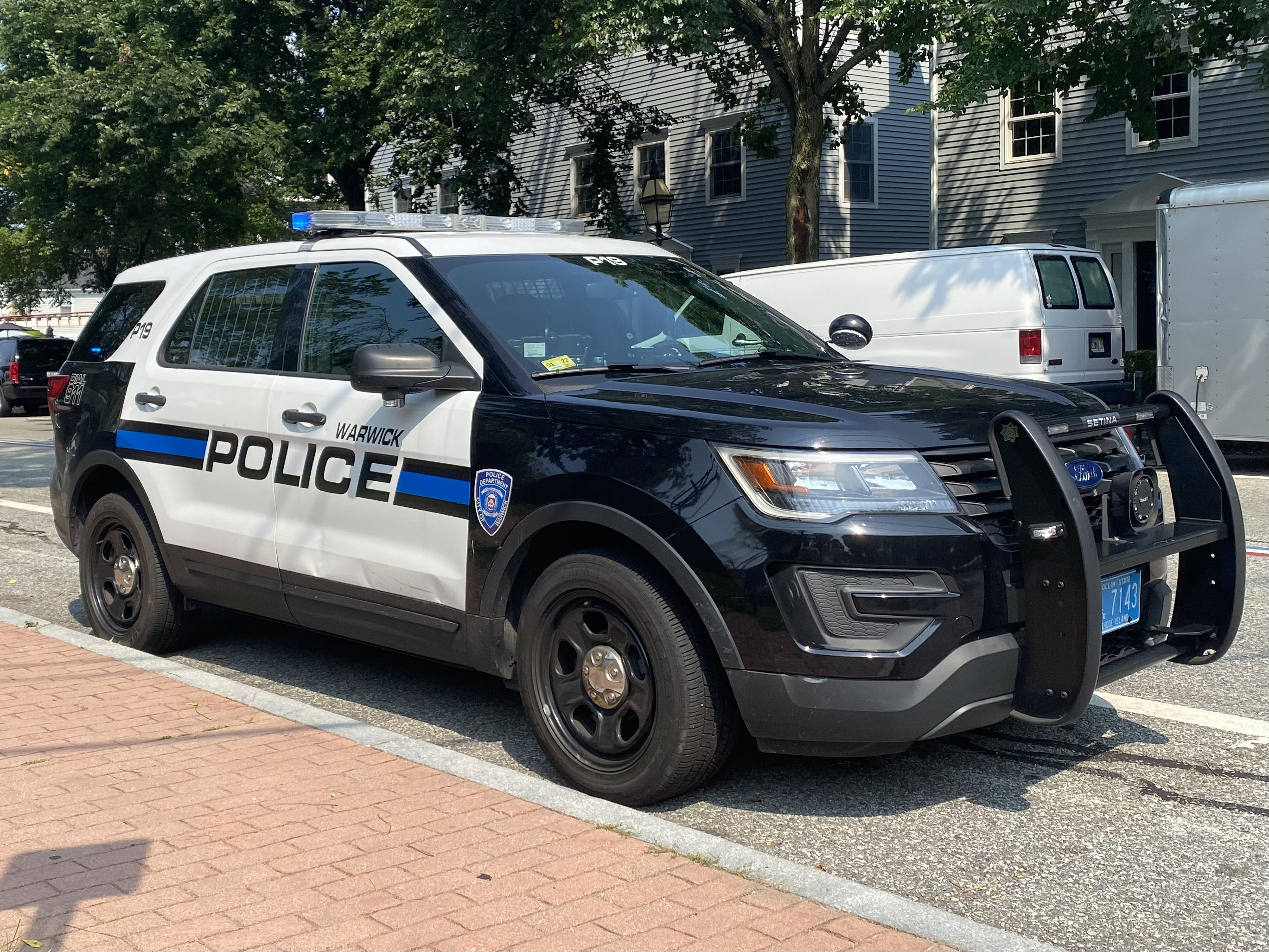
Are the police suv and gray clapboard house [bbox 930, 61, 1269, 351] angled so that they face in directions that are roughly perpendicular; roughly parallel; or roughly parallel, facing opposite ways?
roughly perpendicular

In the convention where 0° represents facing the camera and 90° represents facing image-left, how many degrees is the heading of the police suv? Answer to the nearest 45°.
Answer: approximately 315°

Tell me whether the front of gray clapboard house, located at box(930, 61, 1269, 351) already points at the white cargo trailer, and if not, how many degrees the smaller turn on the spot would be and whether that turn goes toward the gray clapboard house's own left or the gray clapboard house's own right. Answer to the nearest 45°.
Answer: approximately 45° to the gray clapboard house's own left

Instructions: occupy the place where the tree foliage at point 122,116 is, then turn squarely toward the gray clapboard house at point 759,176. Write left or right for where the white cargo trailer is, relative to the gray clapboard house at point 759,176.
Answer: right

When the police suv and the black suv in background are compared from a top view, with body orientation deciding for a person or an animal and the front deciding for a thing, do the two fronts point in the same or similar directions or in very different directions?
very different directions

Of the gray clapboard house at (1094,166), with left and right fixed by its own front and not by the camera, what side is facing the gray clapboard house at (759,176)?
right

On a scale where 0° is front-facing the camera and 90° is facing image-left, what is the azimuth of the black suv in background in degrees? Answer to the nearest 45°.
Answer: approximately 135°

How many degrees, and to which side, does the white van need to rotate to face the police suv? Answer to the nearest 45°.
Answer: approximately 135° to its left

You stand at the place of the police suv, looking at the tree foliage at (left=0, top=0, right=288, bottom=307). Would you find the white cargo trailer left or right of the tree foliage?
right

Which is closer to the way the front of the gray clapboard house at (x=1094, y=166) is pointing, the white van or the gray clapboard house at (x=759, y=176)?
the white van

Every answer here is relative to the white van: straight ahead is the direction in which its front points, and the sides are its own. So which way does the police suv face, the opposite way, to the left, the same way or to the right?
the opposite way

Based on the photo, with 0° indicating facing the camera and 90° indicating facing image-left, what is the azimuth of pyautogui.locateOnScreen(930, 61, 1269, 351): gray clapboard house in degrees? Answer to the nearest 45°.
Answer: approximately 45°
